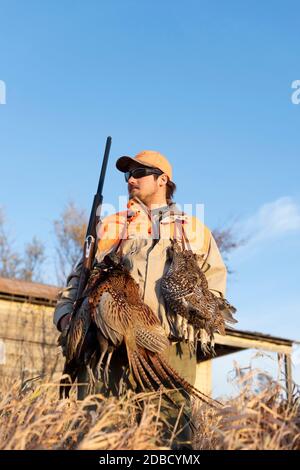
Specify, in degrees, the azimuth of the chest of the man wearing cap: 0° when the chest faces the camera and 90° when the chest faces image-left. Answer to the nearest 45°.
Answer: approximately 0°
